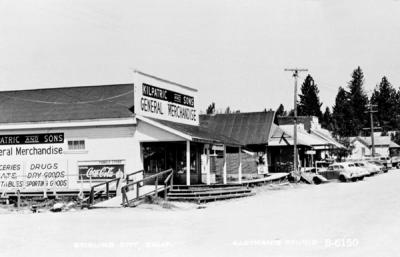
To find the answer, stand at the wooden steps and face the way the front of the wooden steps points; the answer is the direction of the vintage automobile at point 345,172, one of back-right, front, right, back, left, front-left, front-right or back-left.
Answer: left

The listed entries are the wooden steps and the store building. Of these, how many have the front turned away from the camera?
0

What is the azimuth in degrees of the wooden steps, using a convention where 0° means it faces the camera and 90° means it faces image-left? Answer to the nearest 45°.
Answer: approximately 315°

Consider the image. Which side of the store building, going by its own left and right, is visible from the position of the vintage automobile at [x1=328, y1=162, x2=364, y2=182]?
left

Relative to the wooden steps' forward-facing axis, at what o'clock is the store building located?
The store building is roughly at 5 o'clock from the wooden steps.

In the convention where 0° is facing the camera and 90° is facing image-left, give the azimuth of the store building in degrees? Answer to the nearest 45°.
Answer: approximately 315°

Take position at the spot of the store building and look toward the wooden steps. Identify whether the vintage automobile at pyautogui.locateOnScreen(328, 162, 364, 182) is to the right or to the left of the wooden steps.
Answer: left
